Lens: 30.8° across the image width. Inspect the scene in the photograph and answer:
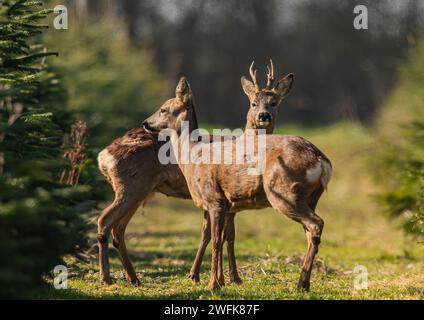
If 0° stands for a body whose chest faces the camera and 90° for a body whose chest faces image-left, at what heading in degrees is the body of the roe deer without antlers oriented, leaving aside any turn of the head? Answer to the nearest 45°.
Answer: approximately 90°

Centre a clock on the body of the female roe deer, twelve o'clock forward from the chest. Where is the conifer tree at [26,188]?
The conifer tree is roughly at 11 o'clock from the female roe deer.

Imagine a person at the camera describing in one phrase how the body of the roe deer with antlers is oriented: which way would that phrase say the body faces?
to the viewer's right

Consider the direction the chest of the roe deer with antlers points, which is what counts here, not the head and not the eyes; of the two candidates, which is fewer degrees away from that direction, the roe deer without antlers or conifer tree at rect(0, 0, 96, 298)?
the roe deer without antlers

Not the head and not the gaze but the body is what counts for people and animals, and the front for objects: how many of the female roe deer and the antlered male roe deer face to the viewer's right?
1
